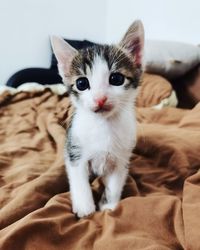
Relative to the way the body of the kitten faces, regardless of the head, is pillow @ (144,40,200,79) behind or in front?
behind

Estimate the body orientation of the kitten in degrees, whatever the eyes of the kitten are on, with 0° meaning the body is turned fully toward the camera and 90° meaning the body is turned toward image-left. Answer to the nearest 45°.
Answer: approximately 0°
